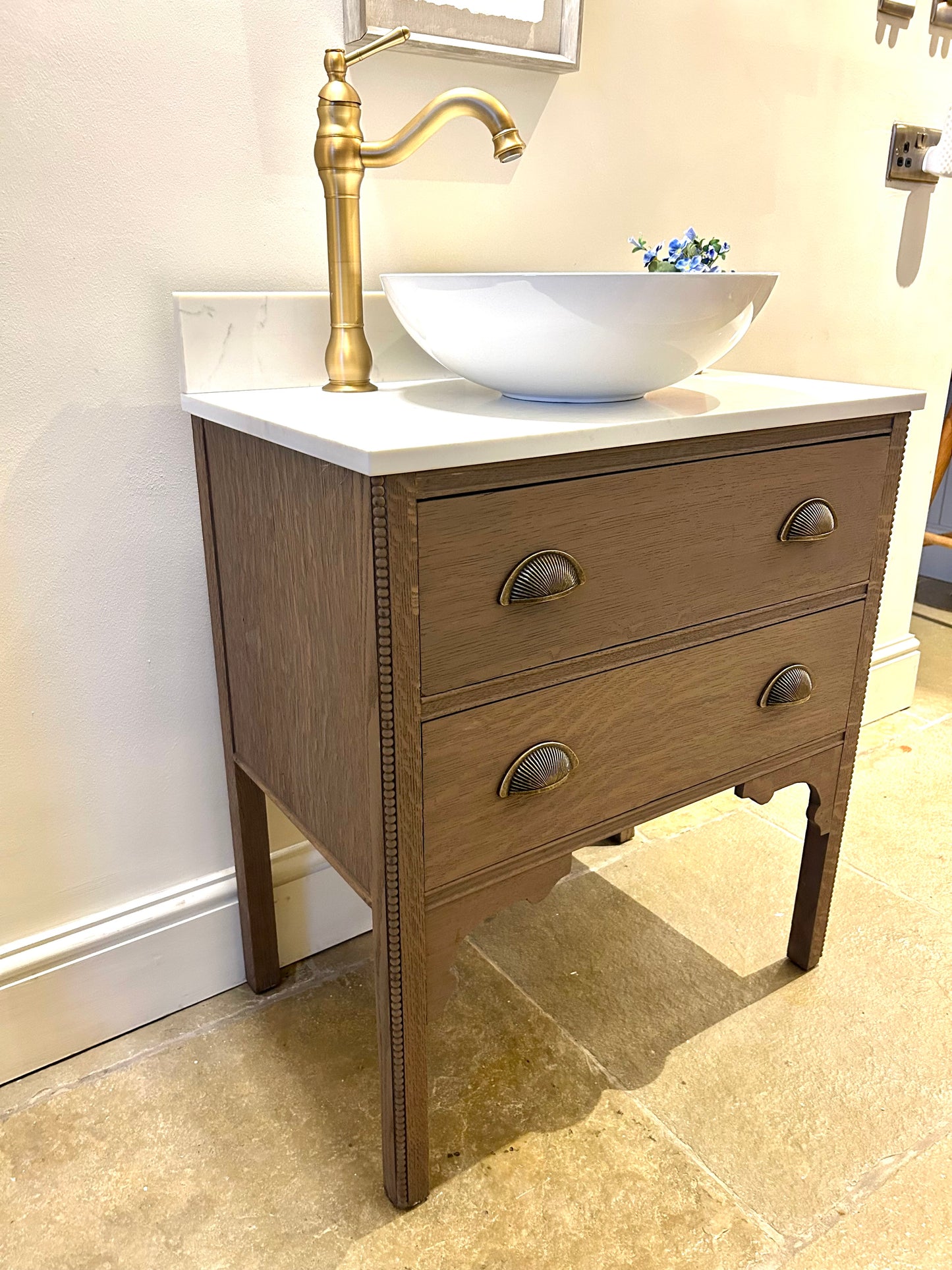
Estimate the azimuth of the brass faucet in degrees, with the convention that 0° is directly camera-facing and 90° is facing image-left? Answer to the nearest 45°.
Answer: approximately 270°

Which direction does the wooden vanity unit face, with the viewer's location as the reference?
facing the viewer and to the right of the viewer
